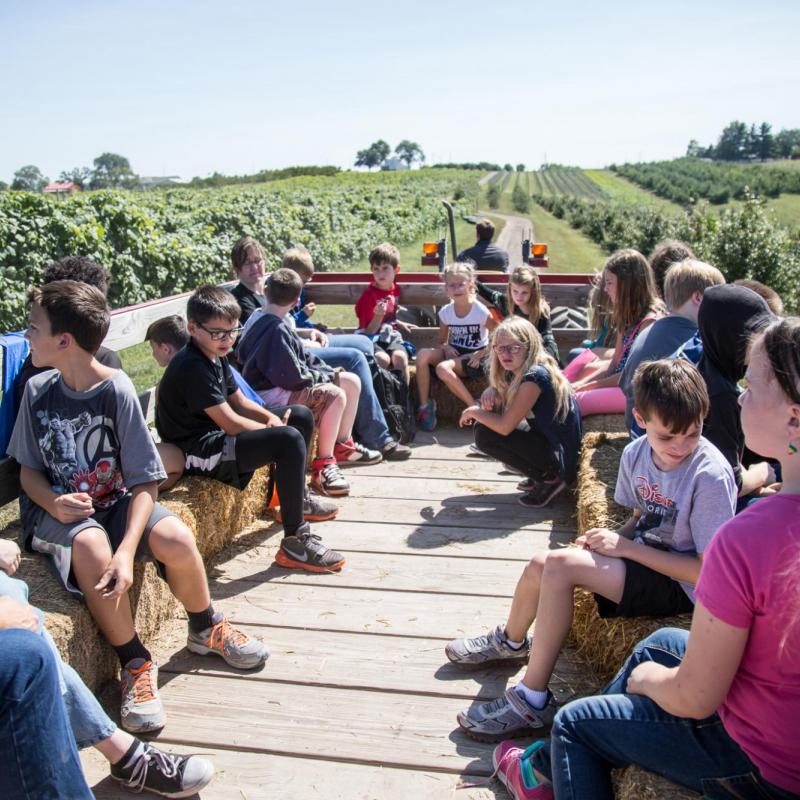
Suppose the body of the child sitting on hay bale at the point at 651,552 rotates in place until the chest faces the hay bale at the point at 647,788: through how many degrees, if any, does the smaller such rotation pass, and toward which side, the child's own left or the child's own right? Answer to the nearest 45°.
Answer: approximately 45° to the child's own left

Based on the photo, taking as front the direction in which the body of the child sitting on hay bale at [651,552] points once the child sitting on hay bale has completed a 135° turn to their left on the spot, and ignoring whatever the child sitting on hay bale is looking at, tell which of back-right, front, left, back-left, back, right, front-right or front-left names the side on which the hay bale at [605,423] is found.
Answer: left

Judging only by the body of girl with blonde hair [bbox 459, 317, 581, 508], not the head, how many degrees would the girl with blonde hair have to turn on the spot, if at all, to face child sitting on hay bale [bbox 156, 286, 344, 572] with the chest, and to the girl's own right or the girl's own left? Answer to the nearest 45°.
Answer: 0° — they already face them

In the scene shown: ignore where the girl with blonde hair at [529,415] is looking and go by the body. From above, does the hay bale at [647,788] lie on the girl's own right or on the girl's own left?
on the girl's own left

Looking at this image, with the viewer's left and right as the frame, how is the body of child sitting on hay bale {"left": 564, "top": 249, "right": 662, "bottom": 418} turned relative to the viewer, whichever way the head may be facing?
facing to the left of the viewer

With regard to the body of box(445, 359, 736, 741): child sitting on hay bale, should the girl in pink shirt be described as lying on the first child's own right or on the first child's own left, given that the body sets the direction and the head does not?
on the first child's own left

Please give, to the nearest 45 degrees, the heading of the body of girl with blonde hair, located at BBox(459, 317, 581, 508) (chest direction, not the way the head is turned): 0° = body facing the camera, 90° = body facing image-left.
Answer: approximately 45°

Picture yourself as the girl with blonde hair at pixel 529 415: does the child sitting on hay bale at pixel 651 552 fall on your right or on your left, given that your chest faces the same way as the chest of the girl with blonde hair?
on your left
